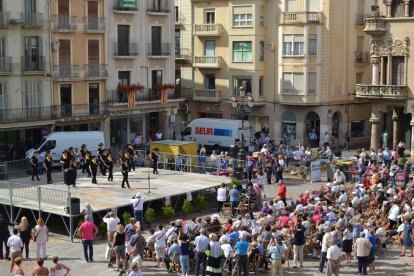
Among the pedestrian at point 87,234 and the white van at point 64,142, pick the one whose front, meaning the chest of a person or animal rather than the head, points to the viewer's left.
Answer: the white van

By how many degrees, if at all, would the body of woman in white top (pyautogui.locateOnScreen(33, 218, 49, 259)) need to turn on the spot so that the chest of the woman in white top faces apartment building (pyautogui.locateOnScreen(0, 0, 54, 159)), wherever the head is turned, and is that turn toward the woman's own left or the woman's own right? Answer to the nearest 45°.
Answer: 0° — they already face it

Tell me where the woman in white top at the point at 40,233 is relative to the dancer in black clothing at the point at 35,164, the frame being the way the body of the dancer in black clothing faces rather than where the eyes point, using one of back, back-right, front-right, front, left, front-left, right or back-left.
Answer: front-right

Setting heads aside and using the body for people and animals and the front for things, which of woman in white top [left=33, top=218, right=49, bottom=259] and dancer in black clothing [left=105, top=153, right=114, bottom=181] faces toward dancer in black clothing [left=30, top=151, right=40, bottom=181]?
the woman in white top

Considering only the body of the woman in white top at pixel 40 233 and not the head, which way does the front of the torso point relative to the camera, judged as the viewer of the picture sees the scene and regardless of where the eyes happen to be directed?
away from the camera

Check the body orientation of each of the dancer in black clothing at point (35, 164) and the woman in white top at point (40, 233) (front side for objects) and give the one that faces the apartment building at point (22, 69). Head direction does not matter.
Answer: the woman in white top

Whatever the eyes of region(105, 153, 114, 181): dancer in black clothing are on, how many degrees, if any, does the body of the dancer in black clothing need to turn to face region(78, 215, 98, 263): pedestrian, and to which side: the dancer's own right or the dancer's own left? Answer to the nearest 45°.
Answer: approximately 45° to the dancer's own right

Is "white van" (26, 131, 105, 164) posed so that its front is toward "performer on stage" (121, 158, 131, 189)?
no

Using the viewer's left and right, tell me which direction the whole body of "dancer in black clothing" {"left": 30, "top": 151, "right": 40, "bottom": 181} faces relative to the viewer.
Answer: facing the viewer and to the right of the viewer

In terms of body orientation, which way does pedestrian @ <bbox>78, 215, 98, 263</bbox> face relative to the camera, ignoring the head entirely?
away from the camera

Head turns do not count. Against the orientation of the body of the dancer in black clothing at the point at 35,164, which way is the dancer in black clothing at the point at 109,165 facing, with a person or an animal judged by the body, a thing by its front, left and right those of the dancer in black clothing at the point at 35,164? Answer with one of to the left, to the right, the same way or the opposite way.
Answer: the same way

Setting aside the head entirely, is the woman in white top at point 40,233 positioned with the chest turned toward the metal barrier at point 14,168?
yes

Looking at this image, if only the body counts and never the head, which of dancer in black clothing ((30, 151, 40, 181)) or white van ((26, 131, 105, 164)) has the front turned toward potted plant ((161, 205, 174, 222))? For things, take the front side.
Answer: the dancer in black clothing

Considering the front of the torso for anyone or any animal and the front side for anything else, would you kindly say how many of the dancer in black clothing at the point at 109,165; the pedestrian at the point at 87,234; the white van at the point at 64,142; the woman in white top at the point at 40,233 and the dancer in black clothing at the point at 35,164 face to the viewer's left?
1

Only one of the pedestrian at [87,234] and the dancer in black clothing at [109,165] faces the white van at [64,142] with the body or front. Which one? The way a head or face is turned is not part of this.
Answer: the pedestrian

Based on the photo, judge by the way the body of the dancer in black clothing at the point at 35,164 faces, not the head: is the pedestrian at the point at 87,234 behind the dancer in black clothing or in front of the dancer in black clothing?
in front

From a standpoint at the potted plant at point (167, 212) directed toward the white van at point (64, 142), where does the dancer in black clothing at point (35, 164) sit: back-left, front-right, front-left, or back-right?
front-left

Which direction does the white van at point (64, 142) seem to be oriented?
to the viewer's left

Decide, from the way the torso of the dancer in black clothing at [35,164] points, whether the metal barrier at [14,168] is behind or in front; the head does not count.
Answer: behind
